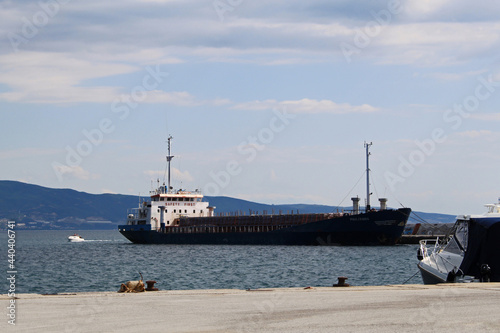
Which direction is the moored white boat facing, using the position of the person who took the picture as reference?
facing away from the viewer and to the left of the viewer
